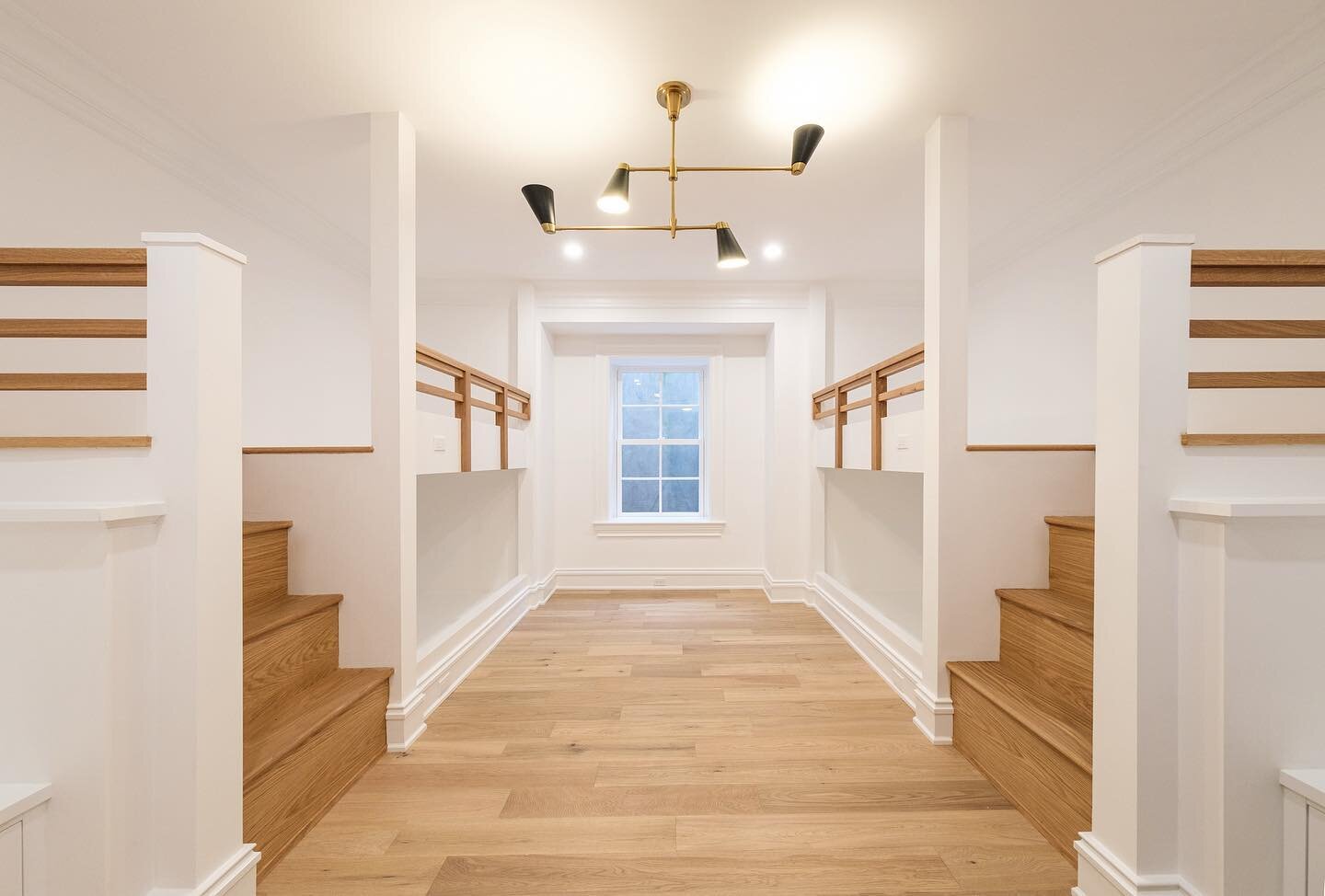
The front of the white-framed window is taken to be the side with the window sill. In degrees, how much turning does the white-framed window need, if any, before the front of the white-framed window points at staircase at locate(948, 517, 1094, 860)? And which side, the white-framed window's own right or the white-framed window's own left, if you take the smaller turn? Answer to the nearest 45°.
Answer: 0° — it already faces it

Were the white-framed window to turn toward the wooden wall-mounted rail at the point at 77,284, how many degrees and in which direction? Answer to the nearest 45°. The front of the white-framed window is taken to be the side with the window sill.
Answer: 0° — it already faces it

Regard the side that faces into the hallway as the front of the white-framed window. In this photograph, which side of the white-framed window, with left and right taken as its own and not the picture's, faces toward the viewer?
front

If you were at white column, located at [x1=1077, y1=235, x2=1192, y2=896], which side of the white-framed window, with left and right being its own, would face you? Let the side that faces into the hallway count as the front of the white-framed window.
front

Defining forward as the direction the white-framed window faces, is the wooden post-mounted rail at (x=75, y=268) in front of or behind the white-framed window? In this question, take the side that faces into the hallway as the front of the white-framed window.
in front

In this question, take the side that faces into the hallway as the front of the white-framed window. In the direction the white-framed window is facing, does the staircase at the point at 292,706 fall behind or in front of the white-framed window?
in front

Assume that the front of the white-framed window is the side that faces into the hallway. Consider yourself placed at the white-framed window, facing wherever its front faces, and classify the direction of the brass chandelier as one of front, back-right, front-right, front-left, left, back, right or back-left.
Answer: front

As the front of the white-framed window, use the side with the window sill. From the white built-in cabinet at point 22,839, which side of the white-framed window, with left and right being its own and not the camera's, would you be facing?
front

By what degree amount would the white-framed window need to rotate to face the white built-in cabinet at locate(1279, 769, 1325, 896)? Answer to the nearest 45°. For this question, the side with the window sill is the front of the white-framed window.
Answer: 0° — it already faces it
